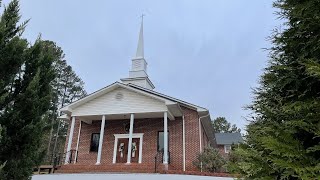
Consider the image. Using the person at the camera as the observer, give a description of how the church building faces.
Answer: facing the viewer and to the left of the viewer

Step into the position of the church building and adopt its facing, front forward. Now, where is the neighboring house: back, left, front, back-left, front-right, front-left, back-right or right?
back

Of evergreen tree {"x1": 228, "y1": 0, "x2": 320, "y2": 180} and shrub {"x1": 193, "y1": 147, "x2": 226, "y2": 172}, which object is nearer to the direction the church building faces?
the evergreen tree

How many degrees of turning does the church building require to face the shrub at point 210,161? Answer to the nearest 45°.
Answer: approximately 90° to its left

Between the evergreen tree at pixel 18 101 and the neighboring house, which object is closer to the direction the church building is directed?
the evergreen tree

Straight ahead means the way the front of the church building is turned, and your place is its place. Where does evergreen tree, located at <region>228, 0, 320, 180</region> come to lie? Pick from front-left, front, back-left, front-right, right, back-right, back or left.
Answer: front-left

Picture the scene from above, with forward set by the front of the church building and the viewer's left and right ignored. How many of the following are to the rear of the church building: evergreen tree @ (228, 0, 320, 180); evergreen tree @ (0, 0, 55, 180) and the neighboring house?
1

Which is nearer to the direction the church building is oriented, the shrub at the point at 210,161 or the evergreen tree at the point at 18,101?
the evergreen tree
